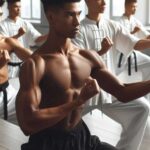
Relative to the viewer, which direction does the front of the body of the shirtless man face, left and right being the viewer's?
facing the viewer and to the right of the viewer

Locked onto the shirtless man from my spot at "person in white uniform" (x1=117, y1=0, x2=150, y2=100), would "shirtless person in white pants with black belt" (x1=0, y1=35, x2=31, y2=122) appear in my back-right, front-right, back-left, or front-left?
front-right

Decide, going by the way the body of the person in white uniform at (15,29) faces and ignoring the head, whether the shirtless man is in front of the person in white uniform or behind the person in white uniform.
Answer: in front

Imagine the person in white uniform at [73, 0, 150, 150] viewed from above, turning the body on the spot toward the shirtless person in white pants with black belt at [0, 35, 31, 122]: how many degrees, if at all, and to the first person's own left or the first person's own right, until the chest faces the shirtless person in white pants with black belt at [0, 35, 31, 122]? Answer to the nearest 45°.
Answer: approximately 135° to the first person's own right

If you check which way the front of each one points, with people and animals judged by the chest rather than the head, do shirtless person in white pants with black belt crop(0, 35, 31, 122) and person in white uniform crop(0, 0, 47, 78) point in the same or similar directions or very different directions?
same or similar directions

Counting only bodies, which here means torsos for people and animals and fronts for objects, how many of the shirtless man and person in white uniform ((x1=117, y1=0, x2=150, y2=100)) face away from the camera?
0

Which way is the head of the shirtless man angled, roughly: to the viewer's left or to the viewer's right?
to the viewer's right

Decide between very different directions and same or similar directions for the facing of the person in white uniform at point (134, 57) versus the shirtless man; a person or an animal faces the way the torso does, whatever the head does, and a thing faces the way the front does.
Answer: same or similar directions

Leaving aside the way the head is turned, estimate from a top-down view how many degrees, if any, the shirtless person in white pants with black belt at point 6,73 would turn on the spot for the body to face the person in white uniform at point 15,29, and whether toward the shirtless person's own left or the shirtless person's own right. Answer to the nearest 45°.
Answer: approximately 135° to the shirtless person's own left

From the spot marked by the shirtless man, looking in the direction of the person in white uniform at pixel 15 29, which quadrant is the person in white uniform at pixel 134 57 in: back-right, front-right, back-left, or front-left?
front-right
